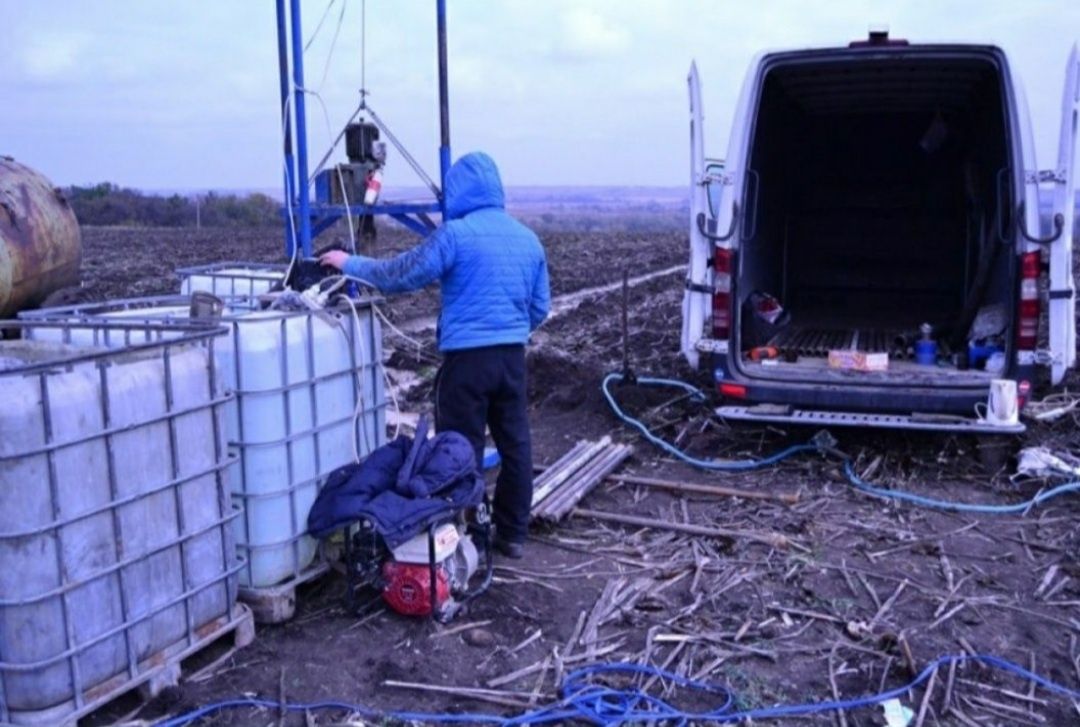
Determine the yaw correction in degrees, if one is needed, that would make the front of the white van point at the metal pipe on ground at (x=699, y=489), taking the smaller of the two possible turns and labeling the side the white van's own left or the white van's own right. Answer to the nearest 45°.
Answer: approximately 135° to the white van's own left

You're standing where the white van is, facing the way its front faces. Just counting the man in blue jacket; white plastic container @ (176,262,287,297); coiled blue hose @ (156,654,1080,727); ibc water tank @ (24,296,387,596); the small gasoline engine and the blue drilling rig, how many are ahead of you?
0

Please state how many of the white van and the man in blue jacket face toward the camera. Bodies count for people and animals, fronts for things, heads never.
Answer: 0

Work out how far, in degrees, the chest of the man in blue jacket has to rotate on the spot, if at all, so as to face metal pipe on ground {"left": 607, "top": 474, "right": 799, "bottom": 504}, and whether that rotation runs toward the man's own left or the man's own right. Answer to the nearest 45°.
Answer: approximately 90° to the man's own right

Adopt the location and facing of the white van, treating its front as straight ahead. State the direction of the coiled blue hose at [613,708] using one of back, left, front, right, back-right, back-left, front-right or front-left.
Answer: back

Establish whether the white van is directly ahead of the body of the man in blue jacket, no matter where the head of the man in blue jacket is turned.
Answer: no

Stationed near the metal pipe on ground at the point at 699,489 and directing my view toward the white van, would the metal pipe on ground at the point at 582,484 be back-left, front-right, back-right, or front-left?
back-left

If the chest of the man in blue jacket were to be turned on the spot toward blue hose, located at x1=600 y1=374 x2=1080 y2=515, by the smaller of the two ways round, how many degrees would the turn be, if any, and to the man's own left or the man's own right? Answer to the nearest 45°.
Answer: approximately 90° to the man's own right

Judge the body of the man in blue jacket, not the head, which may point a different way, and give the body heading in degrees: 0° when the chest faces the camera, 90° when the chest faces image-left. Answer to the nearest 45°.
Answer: approximately 135°

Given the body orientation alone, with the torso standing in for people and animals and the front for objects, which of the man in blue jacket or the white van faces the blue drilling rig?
the man in blue jacket

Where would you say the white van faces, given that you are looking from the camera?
facing away from the viewer

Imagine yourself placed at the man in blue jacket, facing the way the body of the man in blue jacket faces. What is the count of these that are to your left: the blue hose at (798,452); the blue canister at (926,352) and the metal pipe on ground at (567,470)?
0

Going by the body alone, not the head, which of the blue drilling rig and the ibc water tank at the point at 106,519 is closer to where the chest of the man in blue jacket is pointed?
the blue drilling rig

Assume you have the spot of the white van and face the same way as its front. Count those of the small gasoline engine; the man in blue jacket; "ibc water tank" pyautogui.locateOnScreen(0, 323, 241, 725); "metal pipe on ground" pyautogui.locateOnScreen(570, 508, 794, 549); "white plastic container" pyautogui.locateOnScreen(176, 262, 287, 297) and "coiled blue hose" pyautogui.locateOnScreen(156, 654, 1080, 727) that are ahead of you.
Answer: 0

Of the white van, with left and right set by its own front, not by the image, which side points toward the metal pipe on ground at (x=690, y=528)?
back

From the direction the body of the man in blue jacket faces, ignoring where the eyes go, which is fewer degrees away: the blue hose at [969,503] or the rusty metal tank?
the rusty metal tank

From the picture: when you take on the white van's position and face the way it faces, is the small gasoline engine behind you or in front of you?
behind

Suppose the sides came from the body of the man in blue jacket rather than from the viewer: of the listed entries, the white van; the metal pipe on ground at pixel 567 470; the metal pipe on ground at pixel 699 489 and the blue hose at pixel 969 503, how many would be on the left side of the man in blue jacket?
0
